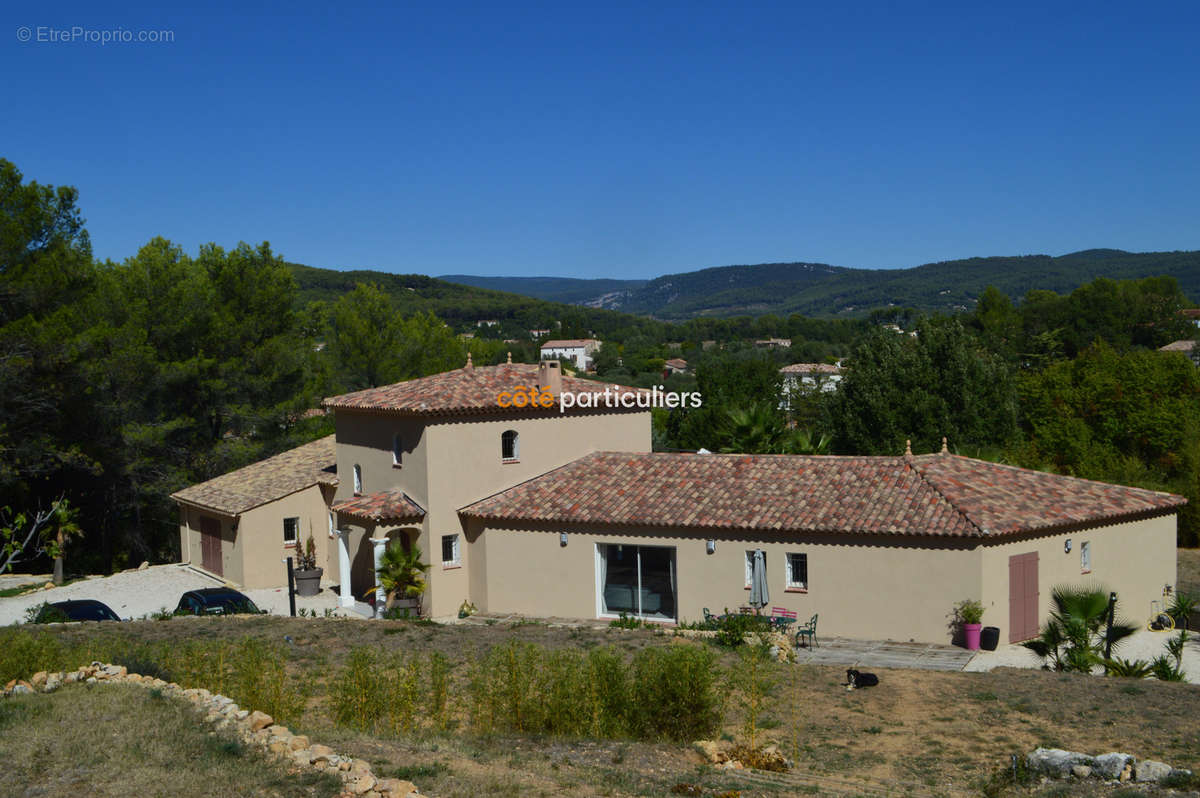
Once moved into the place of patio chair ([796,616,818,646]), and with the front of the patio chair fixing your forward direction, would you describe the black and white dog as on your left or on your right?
on your left

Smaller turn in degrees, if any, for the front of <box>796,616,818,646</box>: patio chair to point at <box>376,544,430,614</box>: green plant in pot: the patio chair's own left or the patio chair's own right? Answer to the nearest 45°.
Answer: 0° — it already faces it

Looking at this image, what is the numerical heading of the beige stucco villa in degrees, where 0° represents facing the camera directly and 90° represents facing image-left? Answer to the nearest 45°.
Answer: approximately 45°

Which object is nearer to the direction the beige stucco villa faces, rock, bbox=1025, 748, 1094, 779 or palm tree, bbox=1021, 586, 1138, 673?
the rock

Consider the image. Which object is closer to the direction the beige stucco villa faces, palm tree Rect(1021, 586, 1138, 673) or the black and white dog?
the black and white dog

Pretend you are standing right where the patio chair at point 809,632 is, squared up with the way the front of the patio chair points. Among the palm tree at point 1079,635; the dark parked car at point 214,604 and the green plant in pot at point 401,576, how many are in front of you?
2

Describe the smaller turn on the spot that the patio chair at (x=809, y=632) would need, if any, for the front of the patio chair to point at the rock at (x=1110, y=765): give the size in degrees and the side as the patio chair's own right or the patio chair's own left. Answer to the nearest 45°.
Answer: approximately 90° to the patio chair's own left

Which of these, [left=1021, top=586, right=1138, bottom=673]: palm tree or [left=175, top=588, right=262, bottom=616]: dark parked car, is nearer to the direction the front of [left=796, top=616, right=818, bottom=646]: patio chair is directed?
the dark parked car

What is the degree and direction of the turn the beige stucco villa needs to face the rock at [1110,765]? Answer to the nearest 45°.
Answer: approximately 45° to its left

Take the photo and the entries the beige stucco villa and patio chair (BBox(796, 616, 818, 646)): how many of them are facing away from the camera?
0

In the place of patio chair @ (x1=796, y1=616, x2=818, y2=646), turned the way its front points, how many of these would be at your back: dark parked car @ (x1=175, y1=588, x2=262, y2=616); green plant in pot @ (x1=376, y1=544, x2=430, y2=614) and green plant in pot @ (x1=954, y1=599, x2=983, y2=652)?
1

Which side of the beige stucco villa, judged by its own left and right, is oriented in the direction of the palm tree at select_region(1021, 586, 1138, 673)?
left

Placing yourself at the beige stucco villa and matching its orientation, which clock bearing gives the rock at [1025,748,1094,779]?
The rock is roughly at 10 o'clock from the beige stucco villa.

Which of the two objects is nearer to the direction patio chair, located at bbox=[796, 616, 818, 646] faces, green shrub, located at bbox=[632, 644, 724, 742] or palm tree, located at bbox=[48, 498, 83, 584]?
the palm tree

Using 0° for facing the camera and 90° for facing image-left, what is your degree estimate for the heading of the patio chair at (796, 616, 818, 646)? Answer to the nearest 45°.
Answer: approximately 90°

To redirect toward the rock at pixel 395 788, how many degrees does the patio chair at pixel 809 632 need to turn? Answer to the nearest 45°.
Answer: approximately 90° to its left

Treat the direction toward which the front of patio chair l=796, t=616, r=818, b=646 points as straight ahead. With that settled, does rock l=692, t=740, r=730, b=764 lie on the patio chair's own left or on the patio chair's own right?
on the patio chair's own left
